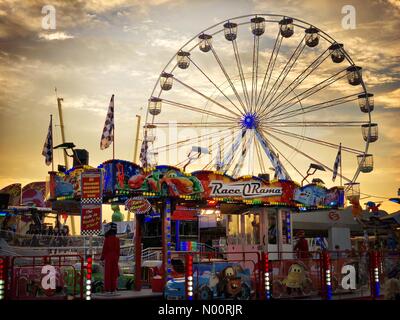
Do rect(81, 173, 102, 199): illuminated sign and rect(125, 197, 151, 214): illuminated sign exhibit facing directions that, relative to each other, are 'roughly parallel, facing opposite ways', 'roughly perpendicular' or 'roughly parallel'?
roughly parallel

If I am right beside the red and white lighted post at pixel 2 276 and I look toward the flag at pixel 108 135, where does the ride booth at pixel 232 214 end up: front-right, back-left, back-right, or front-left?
front-right

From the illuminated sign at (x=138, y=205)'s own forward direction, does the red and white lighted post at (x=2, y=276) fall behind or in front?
in front

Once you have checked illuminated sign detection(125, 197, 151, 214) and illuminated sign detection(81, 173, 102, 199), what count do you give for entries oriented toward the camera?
2

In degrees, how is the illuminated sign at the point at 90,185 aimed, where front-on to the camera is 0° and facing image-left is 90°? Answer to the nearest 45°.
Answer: approximately 0°

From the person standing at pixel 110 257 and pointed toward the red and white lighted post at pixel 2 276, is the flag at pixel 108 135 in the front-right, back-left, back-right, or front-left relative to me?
back-right

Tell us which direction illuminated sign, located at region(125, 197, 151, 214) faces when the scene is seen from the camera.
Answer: facing the viewer
